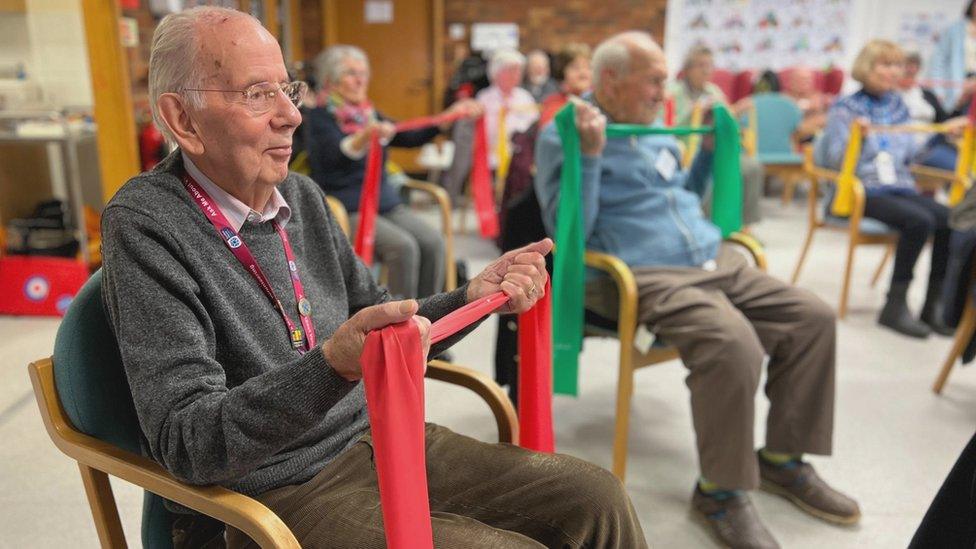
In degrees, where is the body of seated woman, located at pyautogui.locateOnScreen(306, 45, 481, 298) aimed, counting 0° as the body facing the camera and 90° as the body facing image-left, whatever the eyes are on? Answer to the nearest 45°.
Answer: approximately 315°

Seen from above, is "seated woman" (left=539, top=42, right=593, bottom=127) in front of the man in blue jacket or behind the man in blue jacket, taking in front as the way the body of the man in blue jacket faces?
behind

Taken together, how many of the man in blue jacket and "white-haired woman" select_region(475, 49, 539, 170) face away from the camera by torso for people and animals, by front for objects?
0

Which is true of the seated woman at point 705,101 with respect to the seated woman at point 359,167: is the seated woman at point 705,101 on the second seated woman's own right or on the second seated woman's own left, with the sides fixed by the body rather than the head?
on the second seated woman's own left

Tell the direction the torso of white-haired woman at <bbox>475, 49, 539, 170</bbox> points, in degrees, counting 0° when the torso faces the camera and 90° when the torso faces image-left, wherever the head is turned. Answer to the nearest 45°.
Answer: approximately 0°

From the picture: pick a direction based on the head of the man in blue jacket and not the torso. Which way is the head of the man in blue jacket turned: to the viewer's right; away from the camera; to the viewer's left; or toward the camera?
to the viewer's right

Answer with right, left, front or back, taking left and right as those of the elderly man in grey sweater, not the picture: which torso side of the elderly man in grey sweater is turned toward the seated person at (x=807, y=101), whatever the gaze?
left

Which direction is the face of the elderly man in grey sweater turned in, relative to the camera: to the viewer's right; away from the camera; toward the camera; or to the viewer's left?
to the viewer's right

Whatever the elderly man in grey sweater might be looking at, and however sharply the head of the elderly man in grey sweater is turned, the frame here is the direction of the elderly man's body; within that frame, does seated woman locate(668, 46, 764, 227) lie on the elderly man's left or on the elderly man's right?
on the elderly man's left

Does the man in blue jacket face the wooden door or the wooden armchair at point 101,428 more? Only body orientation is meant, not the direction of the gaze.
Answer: the wooden armchair
